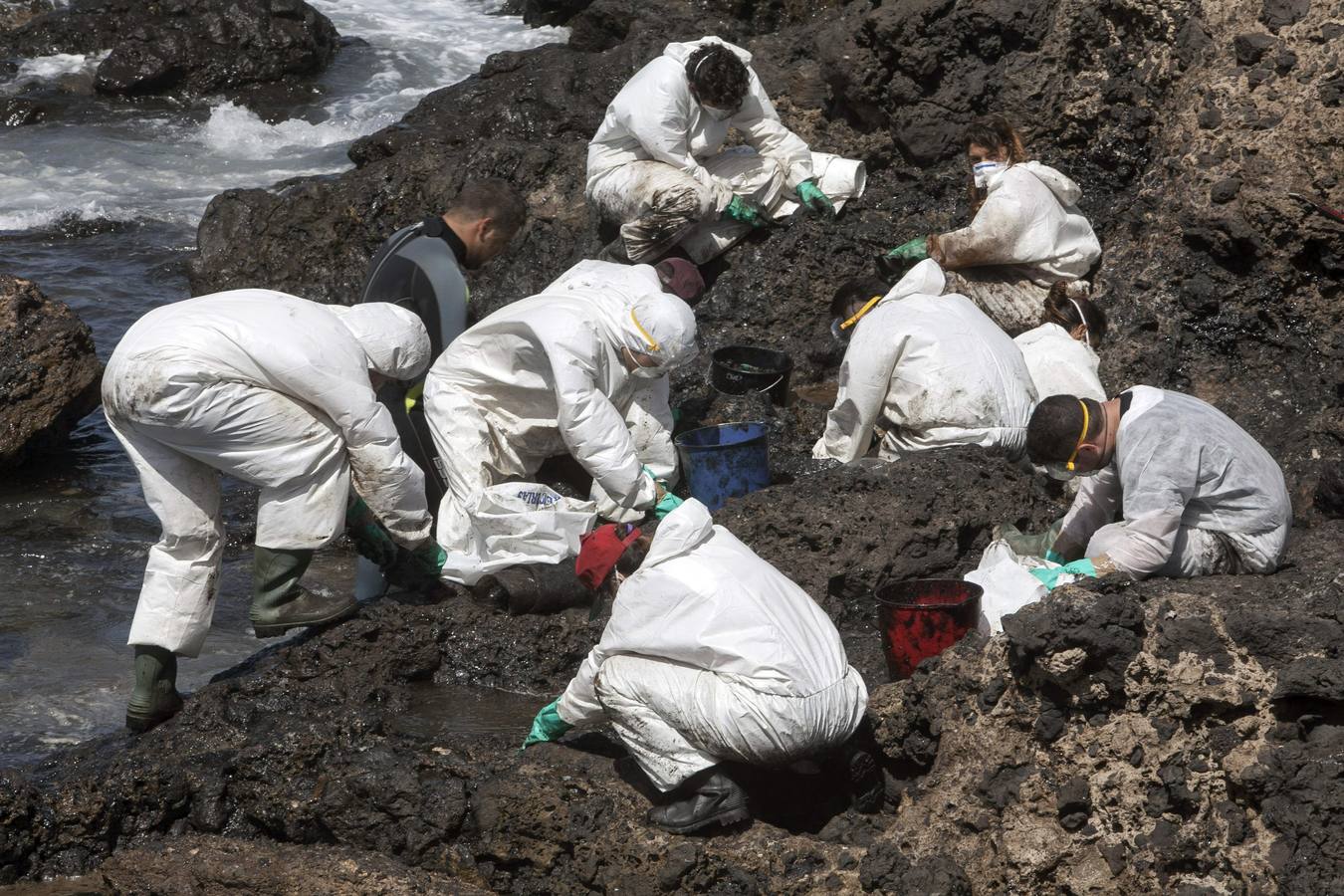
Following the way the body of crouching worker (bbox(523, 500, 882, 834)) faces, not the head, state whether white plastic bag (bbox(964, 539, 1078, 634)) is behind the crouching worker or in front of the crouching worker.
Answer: behind

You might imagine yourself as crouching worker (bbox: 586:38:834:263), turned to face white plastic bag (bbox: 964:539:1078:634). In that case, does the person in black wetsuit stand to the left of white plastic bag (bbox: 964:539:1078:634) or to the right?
right

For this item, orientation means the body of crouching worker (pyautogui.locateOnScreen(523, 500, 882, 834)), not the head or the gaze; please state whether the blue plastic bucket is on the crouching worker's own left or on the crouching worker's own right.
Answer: on the crouching worker's own right

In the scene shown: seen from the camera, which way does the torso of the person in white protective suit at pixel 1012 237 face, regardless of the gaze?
to the viewer's left

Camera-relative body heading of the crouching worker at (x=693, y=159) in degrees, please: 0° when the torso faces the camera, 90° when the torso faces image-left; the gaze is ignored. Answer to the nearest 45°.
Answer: approximately 315°

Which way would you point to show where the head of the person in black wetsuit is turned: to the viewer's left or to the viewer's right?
to the viewer's right

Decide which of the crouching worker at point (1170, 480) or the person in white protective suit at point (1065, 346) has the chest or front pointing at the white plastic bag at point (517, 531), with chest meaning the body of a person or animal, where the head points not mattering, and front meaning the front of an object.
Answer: the crouching worker

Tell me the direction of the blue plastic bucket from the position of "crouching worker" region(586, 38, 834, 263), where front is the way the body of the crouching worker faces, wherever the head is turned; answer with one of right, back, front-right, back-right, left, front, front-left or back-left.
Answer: front-right

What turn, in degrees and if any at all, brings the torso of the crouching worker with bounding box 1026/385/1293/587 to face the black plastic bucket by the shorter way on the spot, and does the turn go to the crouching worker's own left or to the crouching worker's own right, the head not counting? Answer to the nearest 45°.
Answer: approximately 45° to the crouching worker's own right

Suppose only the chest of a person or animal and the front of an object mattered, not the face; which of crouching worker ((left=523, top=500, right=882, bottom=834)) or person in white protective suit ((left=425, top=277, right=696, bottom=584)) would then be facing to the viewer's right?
the person in white protective suit

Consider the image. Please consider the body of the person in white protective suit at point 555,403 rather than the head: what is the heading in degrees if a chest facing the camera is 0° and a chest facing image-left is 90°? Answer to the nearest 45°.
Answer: approximately 270°

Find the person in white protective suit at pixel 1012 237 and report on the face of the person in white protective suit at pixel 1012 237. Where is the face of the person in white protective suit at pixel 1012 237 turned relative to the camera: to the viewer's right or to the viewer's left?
to the viewer's left
